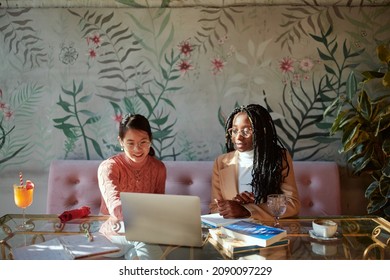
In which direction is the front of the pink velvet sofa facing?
toward the camera

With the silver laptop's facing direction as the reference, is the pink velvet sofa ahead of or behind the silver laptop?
ahead

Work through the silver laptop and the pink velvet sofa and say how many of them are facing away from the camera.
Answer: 1

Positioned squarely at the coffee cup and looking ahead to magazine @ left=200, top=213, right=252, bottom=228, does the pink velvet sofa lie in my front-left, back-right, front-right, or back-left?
front-right

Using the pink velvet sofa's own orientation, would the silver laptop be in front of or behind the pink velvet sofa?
in front

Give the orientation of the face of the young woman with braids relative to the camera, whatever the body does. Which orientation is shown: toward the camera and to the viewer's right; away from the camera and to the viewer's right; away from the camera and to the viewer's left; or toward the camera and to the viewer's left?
toward the camera and to the viewer's left

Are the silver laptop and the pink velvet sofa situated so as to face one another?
yes

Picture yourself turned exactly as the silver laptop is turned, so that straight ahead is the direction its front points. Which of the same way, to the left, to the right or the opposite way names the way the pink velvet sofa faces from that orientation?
the opposite way

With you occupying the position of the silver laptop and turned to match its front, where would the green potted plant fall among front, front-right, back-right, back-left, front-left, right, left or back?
front-right

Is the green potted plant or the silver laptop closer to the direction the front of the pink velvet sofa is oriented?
the silver laptop

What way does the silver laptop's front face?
away from the camera

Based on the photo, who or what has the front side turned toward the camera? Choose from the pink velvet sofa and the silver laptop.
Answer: the pink velvet sofa

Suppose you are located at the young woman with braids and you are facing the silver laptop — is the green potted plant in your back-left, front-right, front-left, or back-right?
back-left
